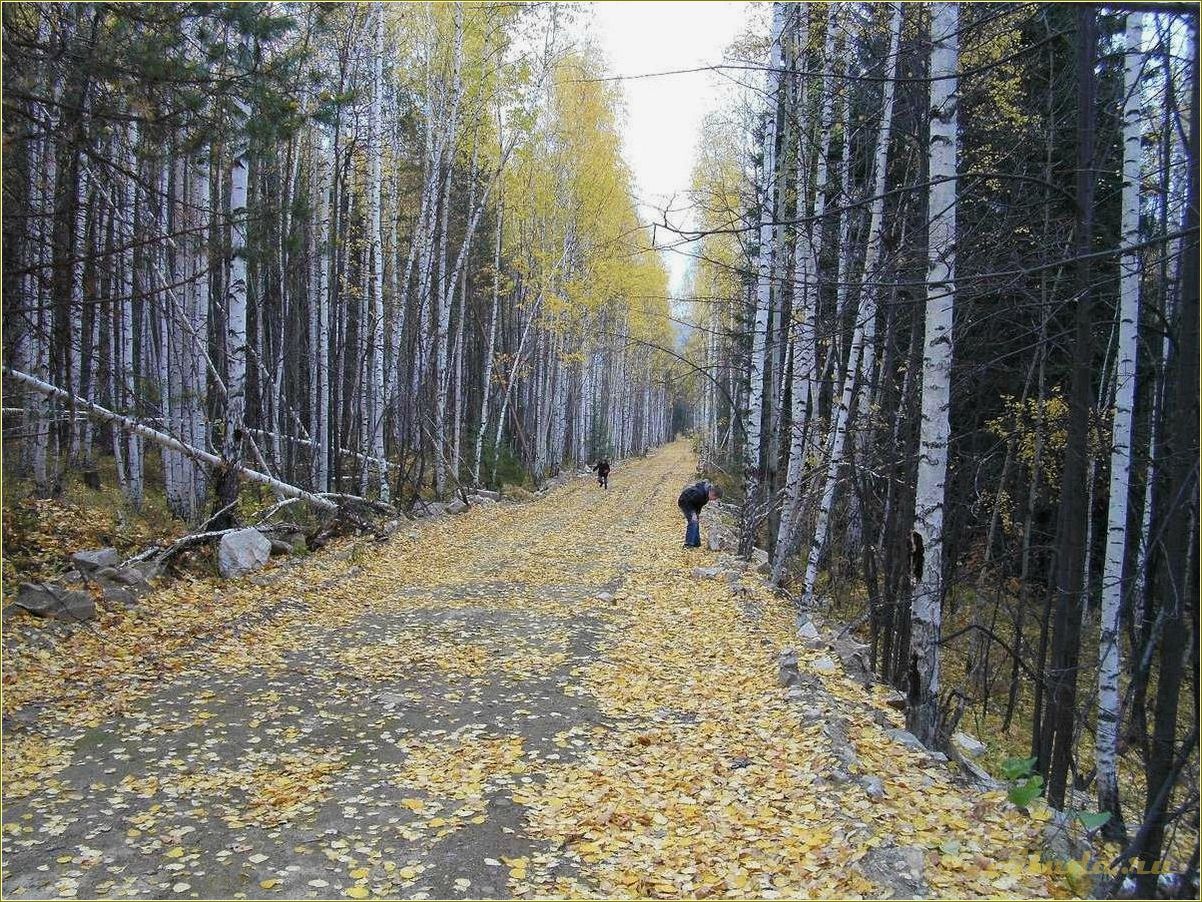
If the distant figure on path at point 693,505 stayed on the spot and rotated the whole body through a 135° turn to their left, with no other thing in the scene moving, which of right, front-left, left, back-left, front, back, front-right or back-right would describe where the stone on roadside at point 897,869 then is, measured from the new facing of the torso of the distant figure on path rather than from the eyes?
back-left

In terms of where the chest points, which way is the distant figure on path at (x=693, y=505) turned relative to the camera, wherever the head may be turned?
to the viewer's right

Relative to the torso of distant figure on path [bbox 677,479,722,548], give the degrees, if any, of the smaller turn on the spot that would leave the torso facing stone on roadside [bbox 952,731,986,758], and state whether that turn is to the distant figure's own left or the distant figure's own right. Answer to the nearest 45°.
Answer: approximately 90° to the distant figure's own right

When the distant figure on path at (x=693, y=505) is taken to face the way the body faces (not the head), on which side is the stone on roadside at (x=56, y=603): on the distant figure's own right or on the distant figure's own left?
on the distant figure's own right

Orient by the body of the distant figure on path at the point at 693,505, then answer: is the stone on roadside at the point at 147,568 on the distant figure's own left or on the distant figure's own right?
on the distant figure's own right

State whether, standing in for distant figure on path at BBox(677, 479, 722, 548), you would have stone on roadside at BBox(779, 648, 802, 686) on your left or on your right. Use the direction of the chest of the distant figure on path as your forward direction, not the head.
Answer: on your right

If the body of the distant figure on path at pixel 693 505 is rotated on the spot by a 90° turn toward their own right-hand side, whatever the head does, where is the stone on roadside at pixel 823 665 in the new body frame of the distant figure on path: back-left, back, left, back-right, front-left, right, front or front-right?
front

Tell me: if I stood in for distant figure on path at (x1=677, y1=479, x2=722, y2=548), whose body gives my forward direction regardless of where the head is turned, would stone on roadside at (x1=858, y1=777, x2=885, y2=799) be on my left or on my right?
on my right

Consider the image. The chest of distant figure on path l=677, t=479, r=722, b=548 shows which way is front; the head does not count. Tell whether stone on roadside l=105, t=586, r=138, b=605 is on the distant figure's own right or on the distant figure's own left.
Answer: on the distant figure's own right

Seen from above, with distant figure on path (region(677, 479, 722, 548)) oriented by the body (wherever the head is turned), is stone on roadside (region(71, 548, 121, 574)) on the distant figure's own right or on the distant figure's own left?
on the distant figure's own right

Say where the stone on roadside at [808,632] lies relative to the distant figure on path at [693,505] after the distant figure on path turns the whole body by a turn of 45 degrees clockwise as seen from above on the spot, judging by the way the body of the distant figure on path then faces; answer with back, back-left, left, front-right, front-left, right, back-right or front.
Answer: front-right

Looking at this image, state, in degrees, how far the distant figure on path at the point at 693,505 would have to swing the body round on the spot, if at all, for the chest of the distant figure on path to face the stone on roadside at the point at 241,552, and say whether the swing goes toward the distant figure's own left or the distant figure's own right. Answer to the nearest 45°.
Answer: approximately 135° to the distant figure's own right
